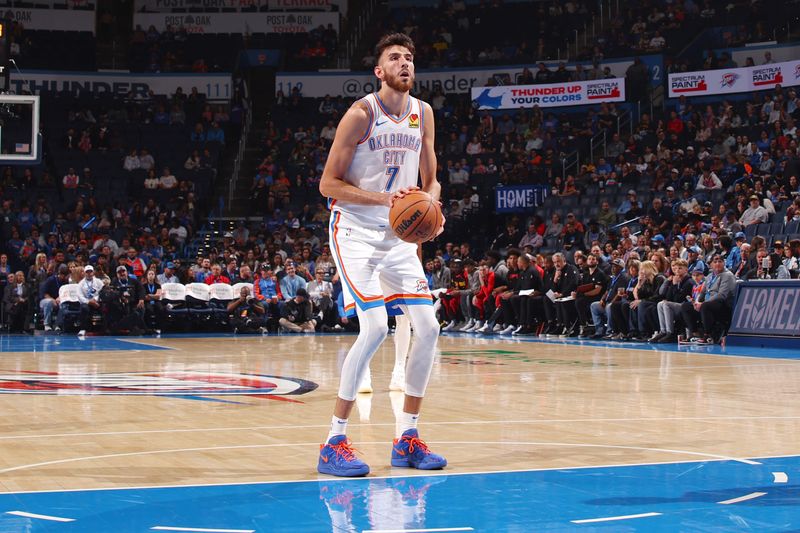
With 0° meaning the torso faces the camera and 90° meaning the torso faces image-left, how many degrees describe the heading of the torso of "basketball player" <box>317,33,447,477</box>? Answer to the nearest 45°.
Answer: approximately 315°

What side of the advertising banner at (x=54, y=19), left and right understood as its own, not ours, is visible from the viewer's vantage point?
front

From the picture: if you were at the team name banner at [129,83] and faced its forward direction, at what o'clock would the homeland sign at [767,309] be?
The homeland sign is roughly at 11 o'clock from the team name banner.

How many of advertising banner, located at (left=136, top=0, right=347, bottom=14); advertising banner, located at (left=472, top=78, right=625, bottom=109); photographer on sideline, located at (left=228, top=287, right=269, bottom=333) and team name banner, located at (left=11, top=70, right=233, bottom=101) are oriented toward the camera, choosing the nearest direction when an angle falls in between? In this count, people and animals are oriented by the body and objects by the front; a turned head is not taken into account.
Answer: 4

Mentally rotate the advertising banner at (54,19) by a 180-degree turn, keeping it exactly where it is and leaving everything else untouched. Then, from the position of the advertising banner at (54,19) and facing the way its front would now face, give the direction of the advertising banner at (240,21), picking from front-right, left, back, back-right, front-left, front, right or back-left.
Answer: right

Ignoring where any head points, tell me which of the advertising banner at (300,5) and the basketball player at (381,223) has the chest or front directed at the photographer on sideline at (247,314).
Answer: the advertising banner

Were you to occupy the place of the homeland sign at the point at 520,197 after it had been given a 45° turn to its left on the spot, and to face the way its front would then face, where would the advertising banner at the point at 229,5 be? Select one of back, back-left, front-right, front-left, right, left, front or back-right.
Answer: back

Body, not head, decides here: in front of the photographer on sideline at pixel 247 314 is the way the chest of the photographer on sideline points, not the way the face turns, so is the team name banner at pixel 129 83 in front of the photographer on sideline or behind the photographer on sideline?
behind

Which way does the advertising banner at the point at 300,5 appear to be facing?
toward the camera

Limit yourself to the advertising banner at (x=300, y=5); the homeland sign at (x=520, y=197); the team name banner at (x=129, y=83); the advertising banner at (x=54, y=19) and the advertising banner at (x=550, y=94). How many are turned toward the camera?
5

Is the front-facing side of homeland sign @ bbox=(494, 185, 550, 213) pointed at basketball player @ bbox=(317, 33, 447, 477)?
yes

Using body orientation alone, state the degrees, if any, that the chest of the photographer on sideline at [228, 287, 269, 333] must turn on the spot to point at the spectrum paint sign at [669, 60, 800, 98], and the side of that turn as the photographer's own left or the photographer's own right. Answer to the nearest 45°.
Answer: approximately 90° to the photographer's own left

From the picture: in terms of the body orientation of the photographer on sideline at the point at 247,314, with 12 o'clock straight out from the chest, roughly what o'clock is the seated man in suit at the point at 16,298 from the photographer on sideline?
The seated man in suit is roughly at 3 o'clock from the photographer on sideline.

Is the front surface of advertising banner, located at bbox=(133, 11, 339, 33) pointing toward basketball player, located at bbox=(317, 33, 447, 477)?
yes

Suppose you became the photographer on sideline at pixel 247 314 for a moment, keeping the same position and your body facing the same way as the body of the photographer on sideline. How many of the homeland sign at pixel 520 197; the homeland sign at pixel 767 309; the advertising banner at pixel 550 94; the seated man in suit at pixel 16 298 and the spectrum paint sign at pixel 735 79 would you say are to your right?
1

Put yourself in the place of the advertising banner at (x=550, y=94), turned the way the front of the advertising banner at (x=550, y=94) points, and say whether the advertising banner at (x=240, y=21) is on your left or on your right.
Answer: on your right

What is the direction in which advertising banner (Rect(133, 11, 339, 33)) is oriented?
toward the camera

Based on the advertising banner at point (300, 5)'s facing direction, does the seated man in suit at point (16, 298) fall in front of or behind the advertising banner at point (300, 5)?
in front
